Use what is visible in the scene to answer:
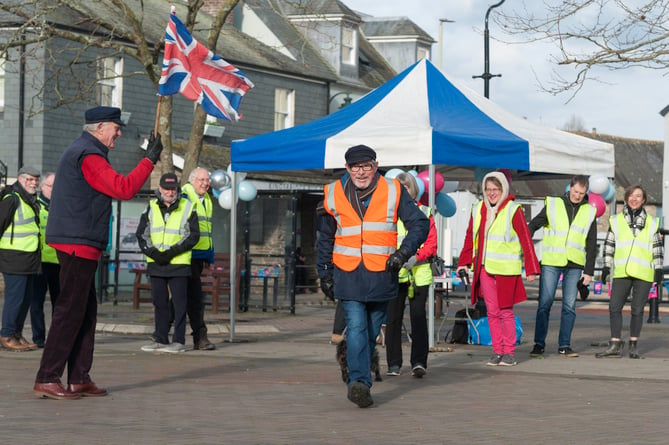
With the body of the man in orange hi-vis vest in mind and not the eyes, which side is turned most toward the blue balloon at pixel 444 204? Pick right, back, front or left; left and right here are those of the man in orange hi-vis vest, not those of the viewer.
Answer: back

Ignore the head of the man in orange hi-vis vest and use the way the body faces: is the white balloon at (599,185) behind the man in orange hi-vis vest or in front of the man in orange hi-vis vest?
behind

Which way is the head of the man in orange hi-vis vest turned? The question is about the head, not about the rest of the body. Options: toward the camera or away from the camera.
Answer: toward the camera

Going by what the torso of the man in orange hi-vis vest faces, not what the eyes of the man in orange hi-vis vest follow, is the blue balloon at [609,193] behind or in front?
behind

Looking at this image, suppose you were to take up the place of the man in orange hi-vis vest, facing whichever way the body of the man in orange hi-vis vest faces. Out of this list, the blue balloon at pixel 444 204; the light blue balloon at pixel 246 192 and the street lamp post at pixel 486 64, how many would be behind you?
3

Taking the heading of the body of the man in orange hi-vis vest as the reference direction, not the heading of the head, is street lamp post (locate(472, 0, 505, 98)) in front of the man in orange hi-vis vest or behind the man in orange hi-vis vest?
behind

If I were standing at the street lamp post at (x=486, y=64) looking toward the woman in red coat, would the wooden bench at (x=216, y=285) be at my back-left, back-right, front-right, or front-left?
front-right

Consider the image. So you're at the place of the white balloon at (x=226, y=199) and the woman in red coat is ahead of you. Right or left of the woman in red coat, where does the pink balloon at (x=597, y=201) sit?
left

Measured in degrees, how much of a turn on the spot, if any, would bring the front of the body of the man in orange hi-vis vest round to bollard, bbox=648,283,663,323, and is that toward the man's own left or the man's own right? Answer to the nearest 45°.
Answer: approximately 135° to the man's own left

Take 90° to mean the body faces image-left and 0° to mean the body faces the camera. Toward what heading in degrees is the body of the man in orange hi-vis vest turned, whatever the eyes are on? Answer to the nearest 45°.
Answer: approximately 0°

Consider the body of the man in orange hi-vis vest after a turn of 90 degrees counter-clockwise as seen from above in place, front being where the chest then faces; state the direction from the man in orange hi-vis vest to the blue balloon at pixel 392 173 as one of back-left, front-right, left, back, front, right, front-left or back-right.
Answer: left
